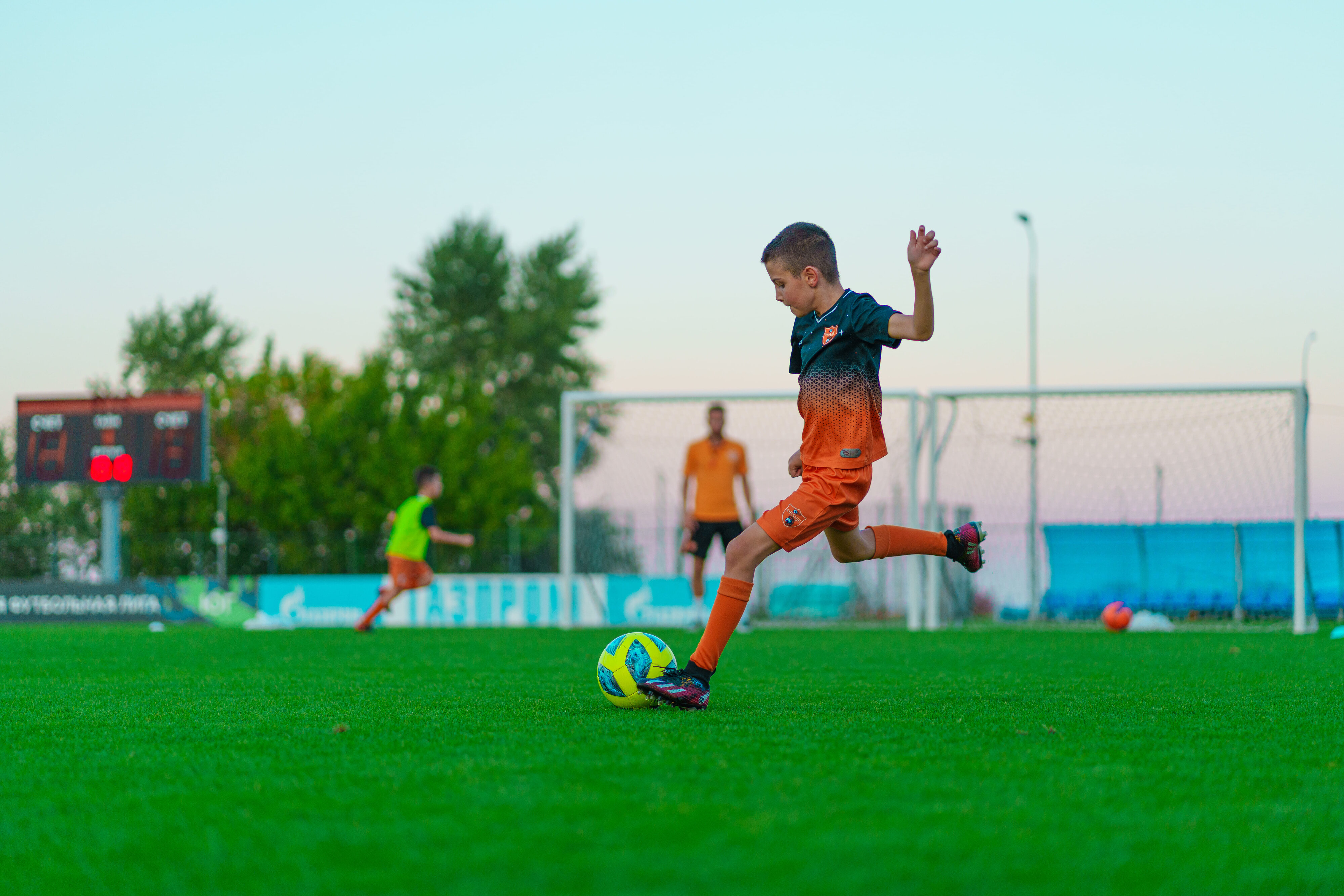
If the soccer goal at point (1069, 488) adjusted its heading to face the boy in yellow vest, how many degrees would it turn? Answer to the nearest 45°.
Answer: approximately 90° to its right

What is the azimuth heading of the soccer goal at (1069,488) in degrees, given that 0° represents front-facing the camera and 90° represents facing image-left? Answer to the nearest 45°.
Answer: approximately 0°

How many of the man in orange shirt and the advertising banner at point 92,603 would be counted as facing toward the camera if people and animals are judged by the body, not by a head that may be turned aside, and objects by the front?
2

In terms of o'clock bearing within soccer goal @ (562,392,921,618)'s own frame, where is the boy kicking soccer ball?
The boy kicking soccer ball is roughly at 12 o'clock from the soccer goal.

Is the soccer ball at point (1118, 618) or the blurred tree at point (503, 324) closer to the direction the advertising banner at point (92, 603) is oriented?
the soccer ball

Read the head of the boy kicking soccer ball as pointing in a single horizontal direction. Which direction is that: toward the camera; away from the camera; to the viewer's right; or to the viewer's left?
to the viewer's left

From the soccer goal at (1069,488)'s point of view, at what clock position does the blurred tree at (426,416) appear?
The blurred tree is roughly at 5 o'clock from the soccer goal.

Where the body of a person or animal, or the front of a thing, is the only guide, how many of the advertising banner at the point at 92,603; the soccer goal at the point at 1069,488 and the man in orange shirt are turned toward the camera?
3
